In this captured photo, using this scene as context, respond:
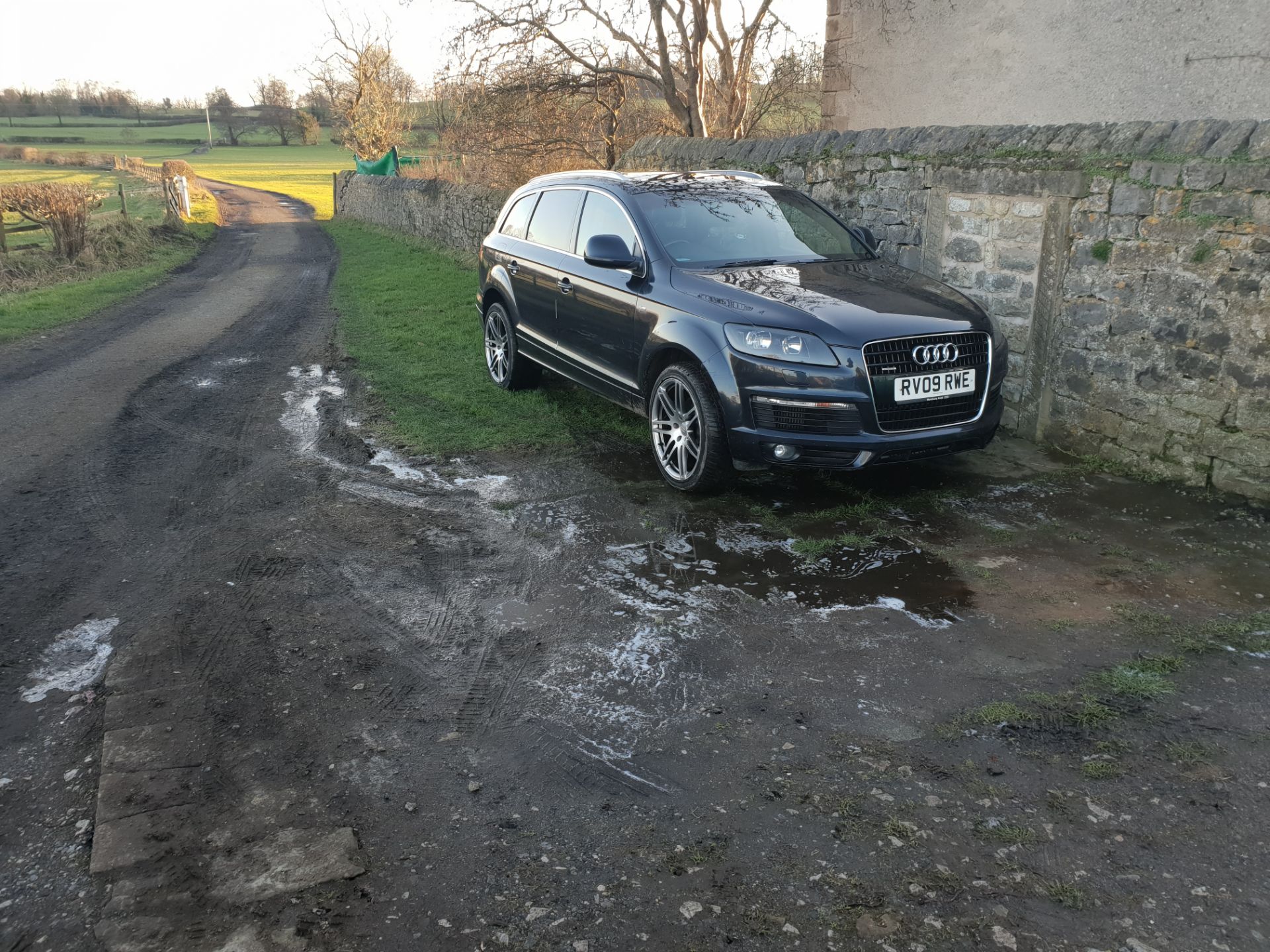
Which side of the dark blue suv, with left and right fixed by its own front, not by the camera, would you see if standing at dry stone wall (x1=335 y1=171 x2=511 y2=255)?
back

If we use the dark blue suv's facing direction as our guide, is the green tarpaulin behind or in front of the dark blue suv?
behind

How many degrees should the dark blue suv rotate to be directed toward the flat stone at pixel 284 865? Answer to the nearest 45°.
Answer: approximately 45° to its right

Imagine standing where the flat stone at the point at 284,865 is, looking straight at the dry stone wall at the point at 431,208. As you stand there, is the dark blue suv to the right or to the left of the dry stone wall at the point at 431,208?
right

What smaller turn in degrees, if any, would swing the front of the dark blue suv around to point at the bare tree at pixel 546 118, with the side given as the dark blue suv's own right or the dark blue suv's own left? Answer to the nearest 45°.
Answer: approximately 135° to the dark blue suv's own left

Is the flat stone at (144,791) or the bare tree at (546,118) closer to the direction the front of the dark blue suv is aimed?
the flat stone

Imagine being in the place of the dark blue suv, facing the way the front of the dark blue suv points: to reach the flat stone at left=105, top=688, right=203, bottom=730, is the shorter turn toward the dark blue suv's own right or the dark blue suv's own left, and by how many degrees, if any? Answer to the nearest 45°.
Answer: approximately 90° to the dark blue suv's own right

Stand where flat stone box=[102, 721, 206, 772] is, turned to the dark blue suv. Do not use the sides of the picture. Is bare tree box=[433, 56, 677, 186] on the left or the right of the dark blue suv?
left

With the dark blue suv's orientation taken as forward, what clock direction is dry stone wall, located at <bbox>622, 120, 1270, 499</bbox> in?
The dry stone wall is roughly at 10 o'clock from the dark blue suv.

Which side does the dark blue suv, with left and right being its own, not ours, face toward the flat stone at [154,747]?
right

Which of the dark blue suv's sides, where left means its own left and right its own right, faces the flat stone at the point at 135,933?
right

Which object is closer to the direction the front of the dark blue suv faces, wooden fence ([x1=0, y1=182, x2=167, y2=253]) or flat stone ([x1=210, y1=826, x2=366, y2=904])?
the flat stone

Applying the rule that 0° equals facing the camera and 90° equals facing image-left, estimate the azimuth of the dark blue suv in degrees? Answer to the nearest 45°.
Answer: approximately 315°

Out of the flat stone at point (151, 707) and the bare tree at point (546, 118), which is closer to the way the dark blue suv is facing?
the flat stone
